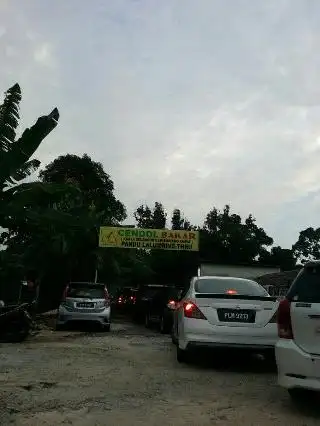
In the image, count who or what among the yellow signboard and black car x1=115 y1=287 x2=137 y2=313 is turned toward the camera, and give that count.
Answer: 1

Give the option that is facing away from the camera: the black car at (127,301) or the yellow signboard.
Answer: the black car

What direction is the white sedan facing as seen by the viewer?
away from the camera

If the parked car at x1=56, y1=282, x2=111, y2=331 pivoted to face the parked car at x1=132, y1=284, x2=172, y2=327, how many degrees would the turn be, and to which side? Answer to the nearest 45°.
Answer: approximately 45° to its right

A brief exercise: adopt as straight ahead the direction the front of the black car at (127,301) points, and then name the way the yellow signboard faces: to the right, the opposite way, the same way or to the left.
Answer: the opposite way

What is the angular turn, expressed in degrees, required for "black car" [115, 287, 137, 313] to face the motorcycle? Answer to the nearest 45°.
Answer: approximately 180°

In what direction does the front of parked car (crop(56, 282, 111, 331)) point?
away from the camera

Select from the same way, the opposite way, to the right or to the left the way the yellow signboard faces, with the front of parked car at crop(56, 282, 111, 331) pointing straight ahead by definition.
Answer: the opposite way

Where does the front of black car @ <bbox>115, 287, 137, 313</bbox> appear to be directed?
away from the camera

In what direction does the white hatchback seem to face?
away from the camera
